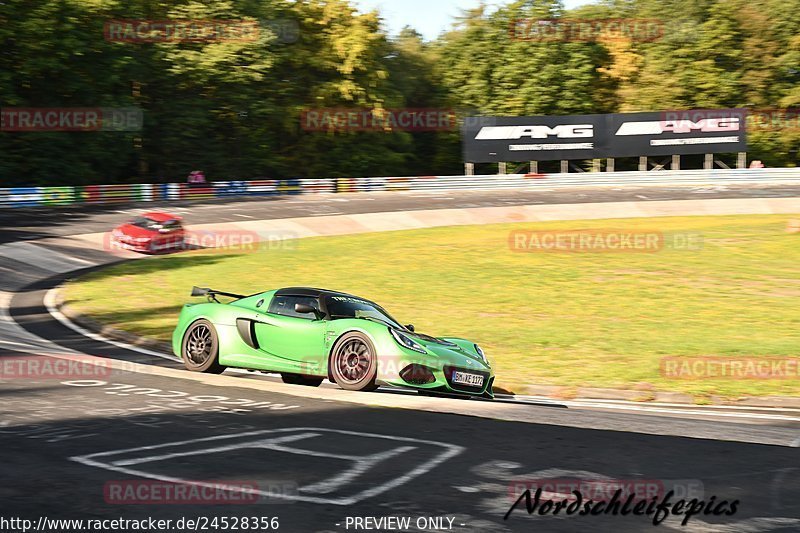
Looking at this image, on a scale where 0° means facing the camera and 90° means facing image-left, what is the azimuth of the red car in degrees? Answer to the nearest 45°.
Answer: approximately 45°

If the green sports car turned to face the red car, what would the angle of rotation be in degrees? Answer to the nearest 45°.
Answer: approximately 135° to its left

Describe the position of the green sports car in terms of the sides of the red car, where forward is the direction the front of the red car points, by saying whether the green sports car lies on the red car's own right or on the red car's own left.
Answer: on the red car's own left

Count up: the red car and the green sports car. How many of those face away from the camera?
0
